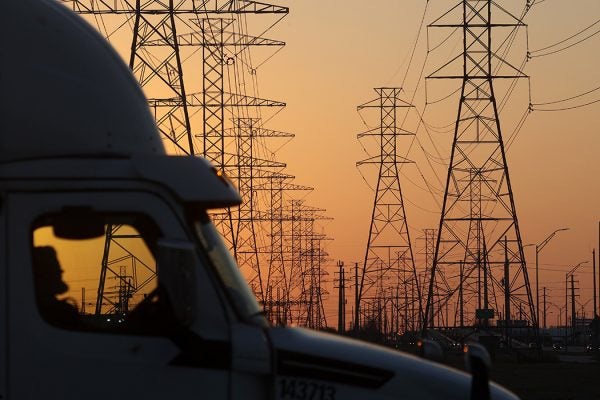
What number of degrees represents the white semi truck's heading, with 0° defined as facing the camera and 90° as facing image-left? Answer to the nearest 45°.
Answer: approximately 270°

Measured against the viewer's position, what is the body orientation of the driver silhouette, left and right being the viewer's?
facing to the right of the viewer
